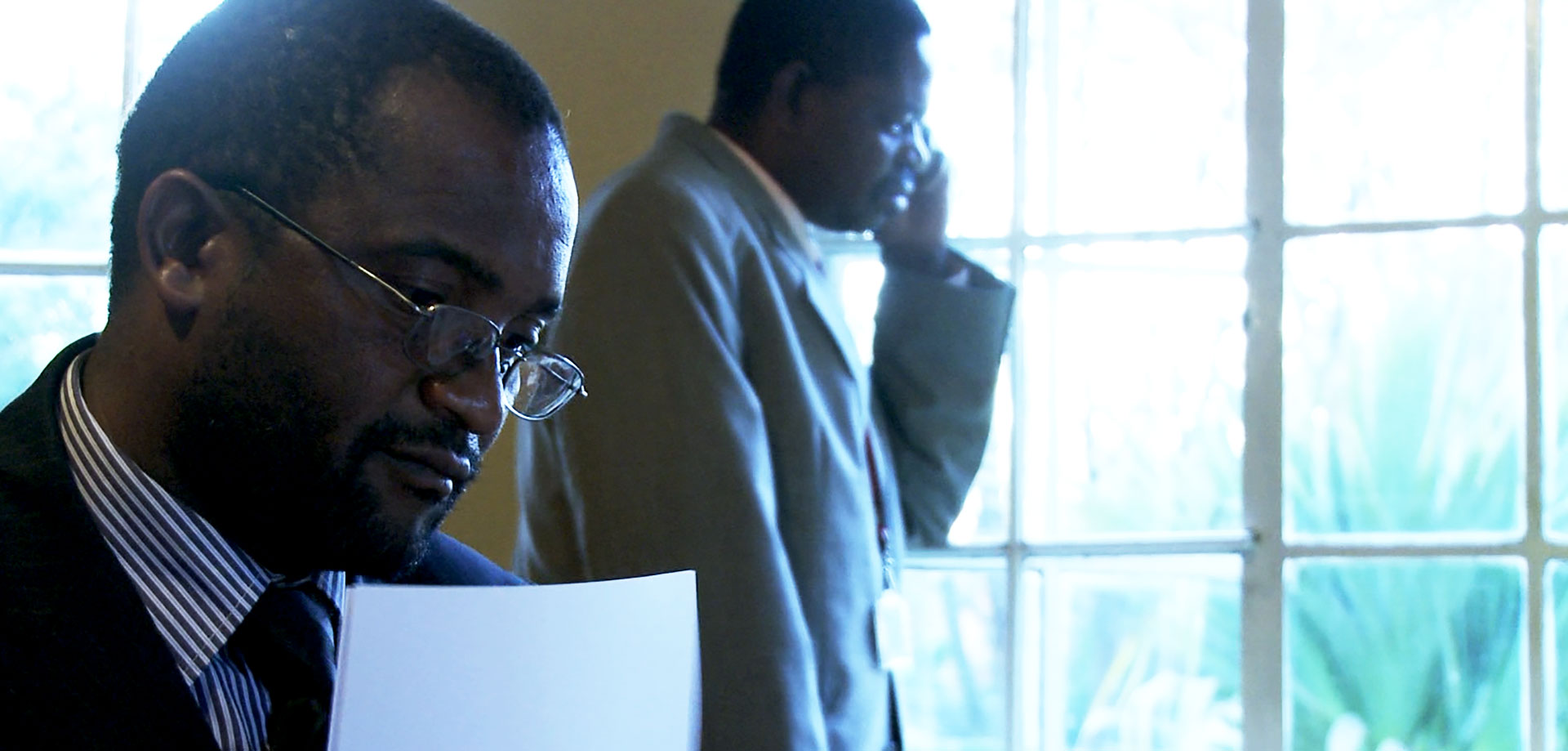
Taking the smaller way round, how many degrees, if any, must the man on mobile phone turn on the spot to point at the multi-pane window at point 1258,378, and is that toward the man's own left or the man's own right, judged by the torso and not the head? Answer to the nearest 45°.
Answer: approximately 45° to the man's own left

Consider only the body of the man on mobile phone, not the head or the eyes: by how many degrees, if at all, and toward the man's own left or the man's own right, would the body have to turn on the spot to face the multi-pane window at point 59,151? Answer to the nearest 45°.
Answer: approximately 135° to the man's own left

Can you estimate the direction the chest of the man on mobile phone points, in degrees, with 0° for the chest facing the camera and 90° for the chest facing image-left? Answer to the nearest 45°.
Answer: approximately 270°

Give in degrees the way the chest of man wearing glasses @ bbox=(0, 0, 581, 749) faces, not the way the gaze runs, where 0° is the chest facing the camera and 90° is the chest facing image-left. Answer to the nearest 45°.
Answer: approximately 315°

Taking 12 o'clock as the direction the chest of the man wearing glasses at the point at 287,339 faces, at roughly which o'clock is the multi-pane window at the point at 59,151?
The multi-pane window is roughly at 7 o'clock from the man wearing glasses.

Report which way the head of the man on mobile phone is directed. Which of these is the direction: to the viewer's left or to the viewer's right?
to the viewer's right

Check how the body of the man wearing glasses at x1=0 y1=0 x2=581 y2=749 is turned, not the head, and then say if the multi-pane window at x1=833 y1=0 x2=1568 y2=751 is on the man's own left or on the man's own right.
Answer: on the man's own left
